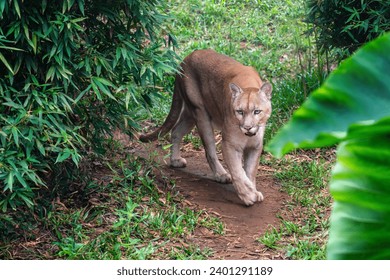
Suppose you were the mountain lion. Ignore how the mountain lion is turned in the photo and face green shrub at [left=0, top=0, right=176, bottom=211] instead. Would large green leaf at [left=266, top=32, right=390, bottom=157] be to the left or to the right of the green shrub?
left

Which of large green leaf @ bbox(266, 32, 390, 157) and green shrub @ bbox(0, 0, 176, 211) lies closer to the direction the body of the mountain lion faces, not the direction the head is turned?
the large green leaf

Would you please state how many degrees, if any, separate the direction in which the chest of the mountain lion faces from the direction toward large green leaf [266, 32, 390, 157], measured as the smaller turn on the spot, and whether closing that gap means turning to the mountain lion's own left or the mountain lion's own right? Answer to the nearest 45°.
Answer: approximately 45° to the mountain lion's own right

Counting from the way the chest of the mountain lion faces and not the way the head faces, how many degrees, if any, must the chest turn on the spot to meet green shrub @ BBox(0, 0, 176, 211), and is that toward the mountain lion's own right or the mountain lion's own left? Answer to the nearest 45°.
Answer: approximately 90° to the mountain lion's own right

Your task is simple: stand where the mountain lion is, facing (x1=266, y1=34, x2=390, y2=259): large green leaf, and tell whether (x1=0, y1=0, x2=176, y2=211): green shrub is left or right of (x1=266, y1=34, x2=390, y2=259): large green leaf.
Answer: right

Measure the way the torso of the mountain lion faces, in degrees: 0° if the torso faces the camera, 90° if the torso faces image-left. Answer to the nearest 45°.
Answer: approximately 315°
